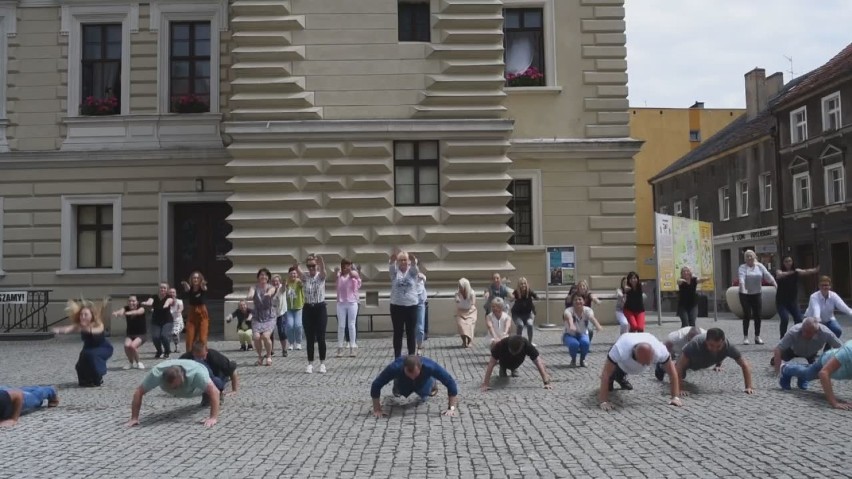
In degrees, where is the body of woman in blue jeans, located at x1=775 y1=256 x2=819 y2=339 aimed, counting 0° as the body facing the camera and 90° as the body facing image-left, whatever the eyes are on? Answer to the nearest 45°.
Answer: approximately 0°

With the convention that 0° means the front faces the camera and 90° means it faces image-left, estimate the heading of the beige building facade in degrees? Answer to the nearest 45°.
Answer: approximately 0°

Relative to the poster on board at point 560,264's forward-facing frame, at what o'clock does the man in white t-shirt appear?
The man in white t-shirt is roughly at 12 o'clock from the poster on board.

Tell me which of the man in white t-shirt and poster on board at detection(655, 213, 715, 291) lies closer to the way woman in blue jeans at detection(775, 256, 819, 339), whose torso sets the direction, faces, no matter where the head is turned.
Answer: the man in white t-shirt

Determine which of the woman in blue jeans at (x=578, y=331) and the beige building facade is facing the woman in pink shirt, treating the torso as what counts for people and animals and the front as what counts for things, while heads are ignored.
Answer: the beige building facade

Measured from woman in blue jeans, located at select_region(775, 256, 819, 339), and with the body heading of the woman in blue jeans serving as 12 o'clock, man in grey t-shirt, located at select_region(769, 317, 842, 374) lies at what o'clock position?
The man in grey t-shirt is roughly at 12 o'clock from the woman in blue jeans.
